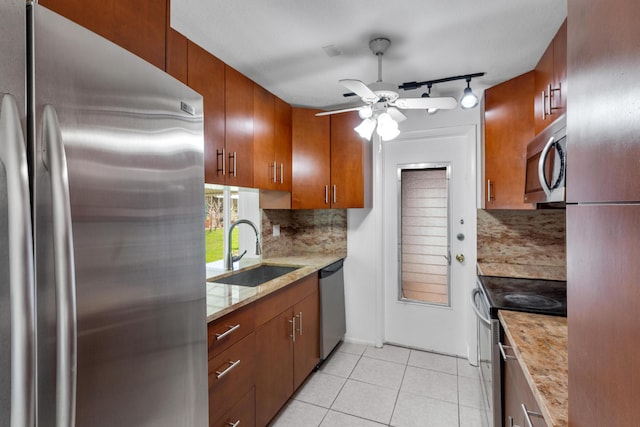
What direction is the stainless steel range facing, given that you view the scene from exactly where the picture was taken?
facing to the left of the viewer

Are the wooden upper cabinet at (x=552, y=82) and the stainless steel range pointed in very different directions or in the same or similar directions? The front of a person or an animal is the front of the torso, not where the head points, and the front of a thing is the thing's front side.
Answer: same or similar directions

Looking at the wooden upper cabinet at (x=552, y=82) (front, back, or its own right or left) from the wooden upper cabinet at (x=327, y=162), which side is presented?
front

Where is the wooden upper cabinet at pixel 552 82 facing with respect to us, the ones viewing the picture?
facing to the left of the viewer

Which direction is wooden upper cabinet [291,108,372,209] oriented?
toward the camera

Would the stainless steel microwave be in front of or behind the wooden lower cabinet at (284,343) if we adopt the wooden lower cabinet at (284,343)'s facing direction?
in front

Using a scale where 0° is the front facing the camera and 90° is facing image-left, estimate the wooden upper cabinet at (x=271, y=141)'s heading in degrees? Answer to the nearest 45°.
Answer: approximately 315°

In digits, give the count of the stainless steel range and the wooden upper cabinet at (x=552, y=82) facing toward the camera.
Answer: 0

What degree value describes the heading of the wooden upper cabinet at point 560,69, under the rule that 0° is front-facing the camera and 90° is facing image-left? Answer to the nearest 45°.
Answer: approximately 90°

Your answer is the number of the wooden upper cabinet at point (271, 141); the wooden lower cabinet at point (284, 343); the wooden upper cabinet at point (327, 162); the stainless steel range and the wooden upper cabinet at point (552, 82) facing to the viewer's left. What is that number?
2

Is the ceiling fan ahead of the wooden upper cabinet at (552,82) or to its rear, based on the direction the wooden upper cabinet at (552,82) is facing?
ahead

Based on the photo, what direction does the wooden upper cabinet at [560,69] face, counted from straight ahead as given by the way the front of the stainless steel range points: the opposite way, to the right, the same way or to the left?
the same way

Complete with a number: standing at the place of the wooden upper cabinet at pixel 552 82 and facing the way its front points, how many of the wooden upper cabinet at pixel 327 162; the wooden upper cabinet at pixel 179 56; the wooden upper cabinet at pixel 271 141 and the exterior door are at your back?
0

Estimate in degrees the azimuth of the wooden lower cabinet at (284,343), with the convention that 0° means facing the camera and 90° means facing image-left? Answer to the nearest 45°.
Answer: approximately 315°

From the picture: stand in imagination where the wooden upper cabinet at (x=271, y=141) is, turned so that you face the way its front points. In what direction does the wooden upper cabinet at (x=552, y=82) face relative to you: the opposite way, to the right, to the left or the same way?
the opposite way

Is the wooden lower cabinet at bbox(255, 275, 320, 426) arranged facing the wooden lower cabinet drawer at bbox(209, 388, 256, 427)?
no
